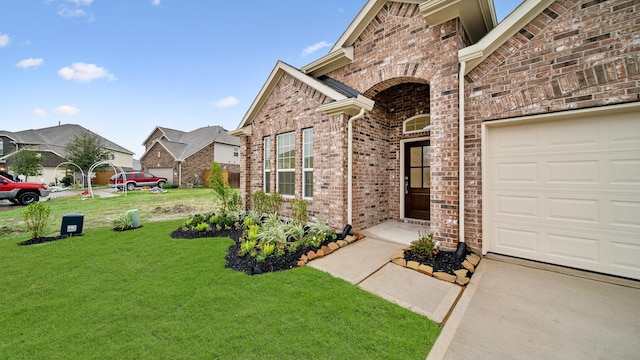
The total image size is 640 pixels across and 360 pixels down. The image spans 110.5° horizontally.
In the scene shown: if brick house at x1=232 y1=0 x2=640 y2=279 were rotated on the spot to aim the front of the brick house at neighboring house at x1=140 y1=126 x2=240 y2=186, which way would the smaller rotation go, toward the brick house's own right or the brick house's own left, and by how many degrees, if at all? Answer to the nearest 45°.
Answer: approximately 90° to the brick house's own right

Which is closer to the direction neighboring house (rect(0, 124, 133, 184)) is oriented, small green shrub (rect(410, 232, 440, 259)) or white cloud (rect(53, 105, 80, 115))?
the small green shrub

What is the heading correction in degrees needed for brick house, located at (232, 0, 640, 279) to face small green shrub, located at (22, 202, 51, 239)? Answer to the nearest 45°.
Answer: approximately 45° to its right

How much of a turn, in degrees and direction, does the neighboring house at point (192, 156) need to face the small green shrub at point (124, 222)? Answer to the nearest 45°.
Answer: approximately 45° to its left

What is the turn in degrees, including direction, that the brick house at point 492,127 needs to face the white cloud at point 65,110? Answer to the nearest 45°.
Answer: approximately 45° to its right

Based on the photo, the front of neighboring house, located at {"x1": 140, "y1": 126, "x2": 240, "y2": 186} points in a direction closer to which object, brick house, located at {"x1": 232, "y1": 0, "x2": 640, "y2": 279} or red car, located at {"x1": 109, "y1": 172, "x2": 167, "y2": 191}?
the red car
